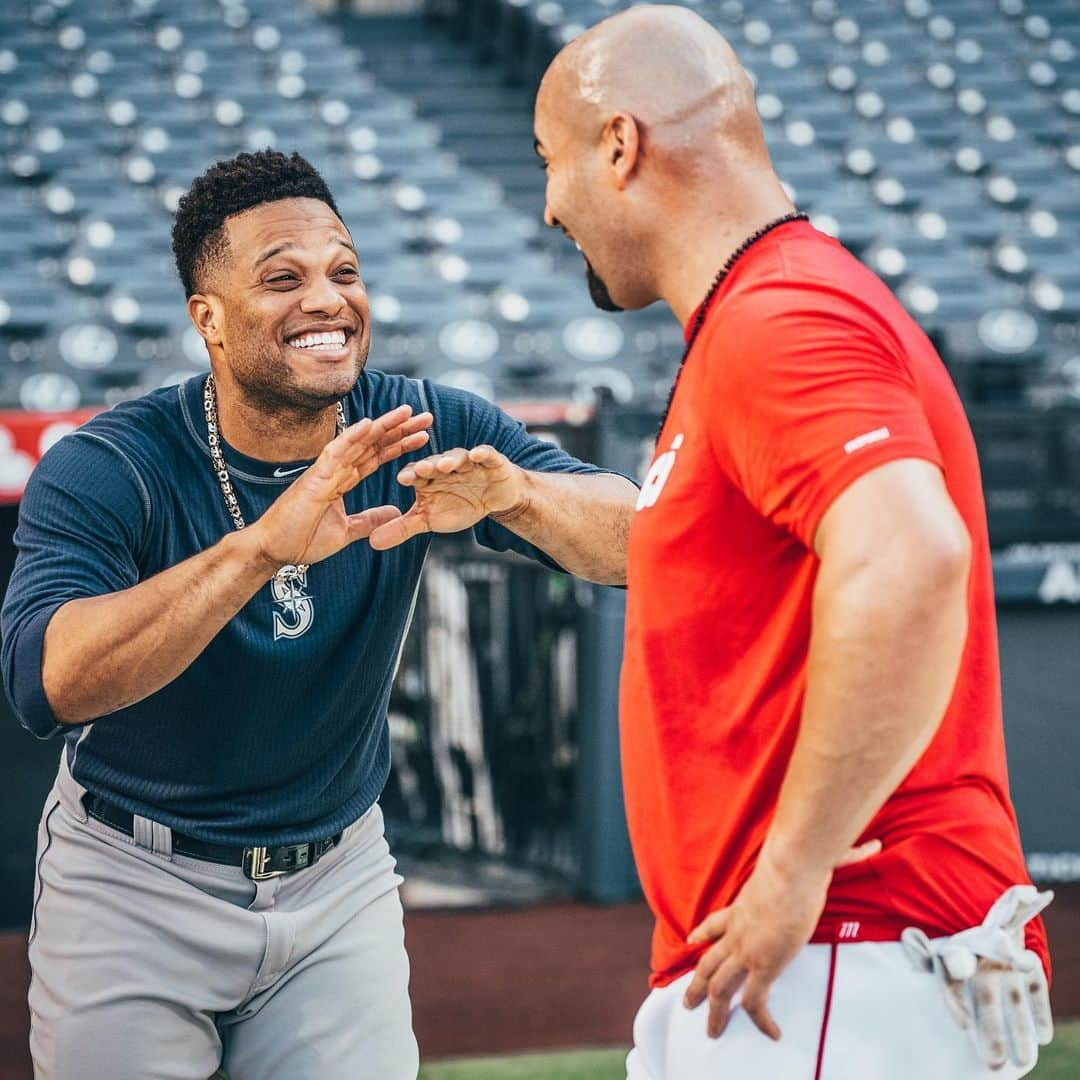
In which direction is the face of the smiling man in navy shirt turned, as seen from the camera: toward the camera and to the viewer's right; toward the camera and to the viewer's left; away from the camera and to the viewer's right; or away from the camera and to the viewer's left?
toward the camera and to the viewer's right

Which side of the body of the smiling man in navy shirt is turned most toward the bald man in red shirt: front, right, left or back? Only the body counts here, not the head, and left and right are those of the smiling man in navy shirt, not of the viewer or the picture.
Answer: front

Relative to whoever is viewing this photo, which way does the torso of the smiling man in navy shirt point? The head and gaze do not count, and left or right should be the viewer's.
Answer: facing the viewer and to the right of the viewer

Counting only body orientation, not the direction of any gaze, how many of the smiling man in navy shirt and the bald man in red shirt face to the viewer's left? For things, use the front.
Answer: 1

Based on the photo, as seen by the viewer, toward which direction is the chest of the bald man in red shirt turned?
to the viewer's left

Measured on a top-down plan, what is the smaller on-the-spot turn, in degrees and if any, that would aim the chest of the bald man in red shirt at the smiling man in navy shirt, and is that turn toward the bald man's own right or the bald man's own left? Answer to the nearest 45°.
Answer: approximately 45° to the bald man's own right
